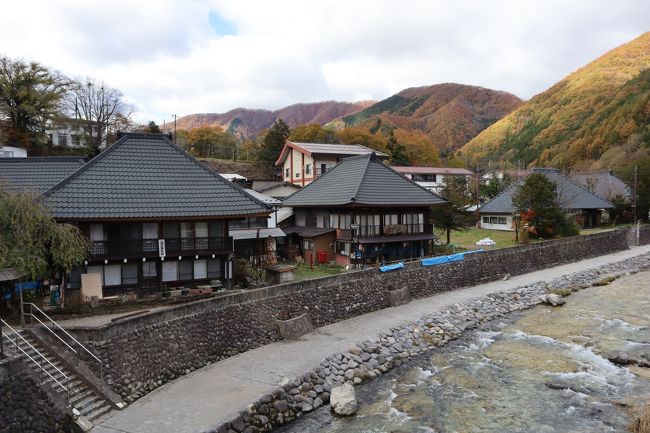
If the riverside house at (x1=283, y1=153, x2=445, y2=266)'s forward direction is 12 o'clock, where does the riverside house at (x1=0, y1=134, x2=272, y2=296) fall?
the riverside house at (x1=0, y1=134, x2=272, y2=296) is roughly at 3 o'clock from the riverside house at (x1=283, y1=153, x2=445, y2=266).

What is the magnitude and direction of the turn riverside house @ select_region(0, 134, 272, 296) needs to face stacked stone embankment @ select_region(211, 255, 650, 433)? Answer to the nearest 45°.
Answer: approximately 45° to its left

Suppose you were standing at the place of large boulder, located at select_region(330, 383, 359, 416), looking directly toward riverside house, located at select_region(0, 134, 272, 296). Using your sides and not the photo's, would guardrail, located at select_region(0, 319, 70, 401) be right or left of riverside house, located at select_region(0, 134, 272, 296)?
left

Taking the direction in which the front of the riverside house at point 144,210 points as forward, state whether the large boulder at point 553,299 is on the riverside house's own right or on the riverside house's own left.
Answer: on the riverside house's own left

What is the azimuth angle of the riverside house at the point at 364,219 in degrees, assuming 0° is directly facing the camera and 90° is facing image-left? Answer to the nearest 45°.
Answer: approximately 315°

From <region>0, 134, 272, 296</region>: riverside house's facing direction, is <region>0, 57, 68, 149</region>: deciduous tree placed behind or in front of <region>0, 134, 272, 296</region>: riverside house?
behind

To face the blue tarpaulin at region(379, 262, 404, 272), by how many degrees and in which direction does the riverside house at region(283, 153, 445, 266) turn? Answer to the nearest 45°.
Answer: approximately 45° to its right

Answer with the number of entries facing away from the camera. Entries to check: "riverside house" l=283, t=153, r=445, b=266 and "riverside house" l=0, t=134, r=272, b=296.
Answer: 0

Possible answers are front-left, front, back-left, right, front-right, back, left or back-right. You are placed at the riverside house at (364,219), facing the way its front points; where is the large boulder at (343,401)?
front-right

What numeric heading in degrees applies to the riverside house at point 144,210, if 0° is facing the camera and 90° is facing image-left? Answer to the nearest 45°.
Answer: approximately 0°

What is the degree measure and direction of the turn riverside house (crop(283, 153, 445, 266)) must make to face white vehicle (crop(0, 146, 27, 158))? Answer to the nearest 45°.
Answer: approximately 135° to its right

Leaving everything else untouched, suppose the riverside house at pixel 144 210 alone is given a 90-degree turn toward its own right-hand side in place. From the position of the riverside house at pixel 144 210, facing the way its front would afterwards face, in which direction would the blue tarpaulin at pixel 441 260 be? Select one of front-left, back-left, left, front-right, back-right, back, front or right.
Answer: back
